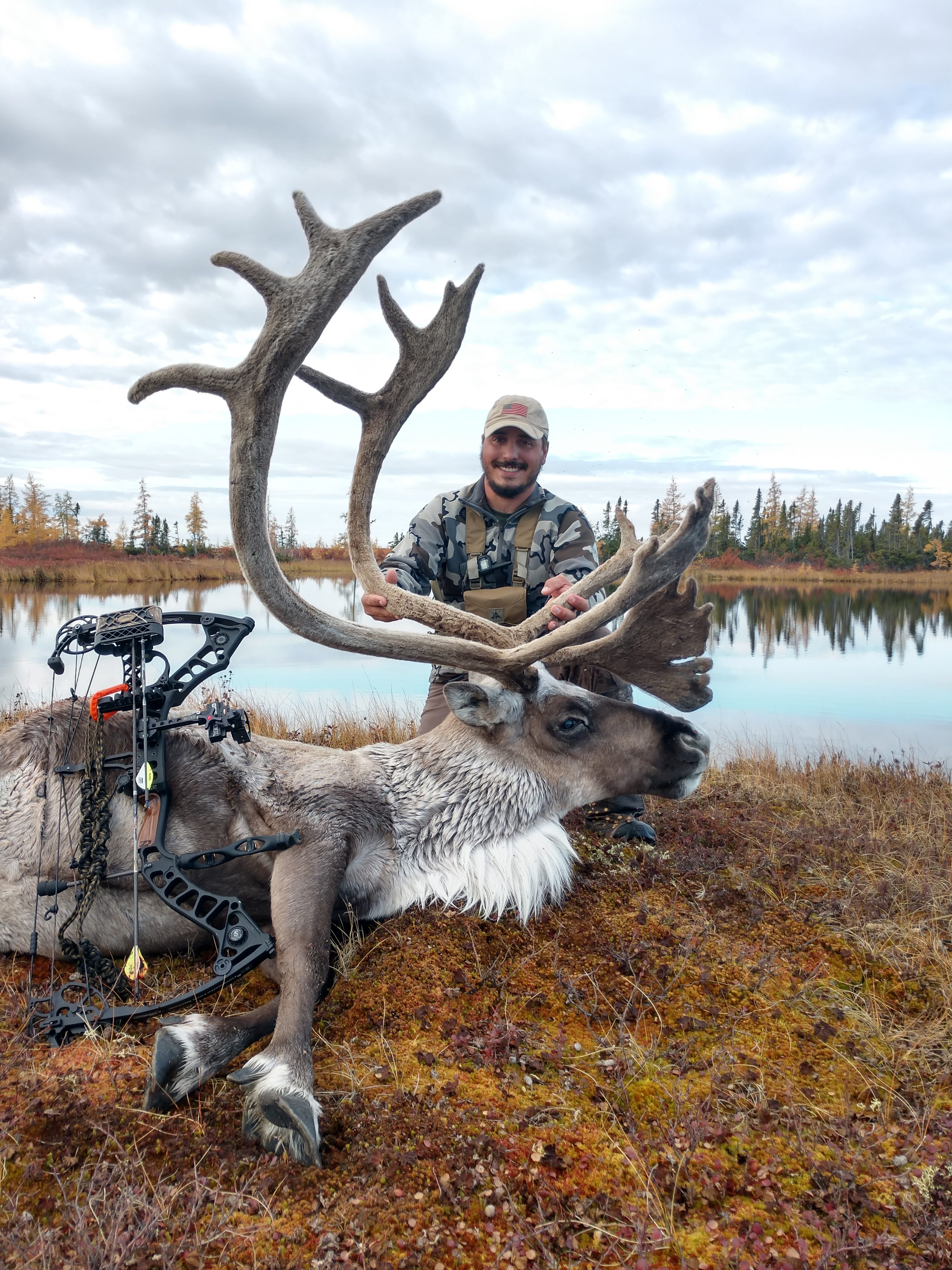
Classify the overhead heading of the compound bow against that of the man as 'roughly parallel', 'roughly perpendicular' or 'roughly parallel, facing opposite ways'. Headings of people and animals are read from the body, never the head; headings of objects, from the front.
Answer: roughly perpendicular

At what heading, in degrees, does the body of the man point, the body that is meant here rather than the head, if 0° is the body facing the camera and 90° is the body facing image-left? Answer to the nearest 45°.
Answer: approximately 0°

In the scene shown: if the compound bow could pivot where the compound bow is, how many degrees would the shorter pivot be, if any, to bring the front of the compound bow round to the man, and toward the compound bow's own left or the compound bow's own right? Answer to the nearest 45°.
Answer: approximately 45° to the compound bow's own left

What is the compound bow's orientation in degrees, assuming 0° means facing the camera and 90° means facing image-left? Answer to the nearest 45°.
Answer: approximately 270°

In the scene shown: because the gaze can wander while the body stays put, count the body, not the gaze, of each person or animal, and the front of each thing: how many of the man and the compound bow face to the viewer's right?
1
